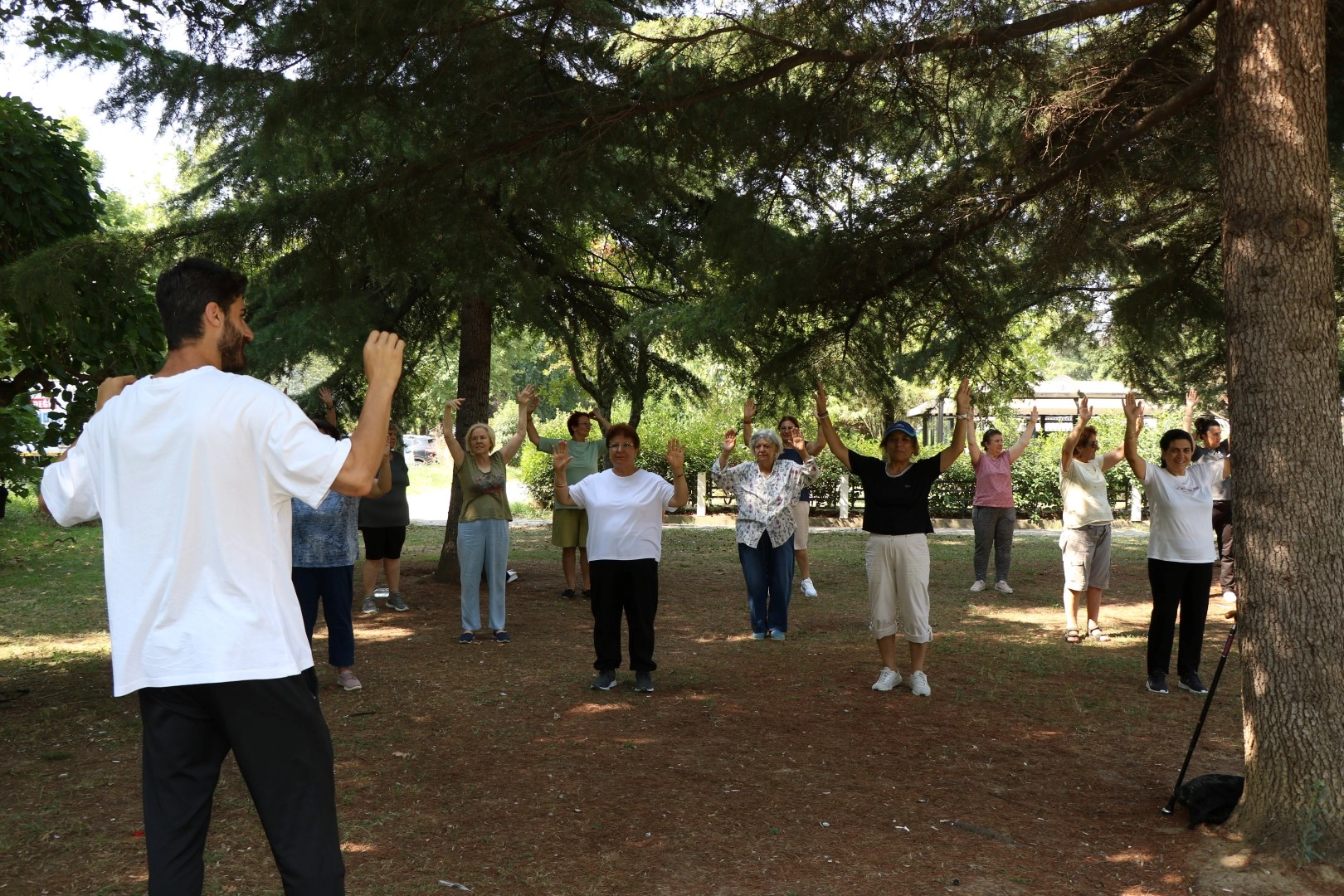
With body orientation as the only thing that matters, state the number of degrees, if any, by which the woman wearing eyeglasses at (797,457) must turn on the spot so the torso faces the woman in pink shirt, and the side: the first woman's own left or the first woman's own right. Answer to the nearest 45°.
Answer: approximately 135° to the first woman's own left

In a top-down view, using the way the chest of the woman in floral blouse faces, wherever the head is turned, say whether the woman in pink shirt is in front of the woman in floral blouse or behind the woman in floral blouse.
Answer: behind

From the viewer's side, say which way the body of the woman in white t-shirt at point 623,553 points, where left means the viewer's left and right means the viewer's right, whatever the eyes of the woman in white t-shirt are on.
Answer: facing the viewer

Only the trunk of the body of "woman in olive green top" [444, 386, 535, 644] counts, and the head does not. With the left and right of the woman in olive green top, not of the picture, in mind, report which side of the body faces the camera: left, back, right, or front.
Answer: front

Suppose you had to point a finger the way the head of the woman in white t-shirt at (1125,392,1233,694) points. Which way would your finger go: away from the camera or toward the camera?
toward the camera

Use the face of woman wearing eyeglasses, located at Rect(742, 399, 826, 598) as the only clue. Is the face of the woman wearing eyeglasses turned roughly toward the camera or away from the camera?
toward the camera

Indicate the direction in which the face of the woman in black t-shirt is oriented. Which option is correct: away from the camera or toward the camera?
toward the camera

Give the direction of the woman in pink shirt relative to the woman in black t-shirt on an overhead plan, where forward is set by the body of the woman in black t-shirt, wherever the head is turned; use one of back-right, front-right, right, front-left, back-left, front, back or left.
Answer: back

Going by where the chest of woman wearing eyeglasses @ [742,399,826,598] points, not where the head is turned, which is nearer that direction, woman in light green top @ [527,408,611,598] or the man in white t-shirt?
the man in white t-shirt

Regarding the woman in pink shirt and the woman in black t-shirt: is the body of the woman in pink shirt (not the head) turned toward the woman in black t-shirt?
yes

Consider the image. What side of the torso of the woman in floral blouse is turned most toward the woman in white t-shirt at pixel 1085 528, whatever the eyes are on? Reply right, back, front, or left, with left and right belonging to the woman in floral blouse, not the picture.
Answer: left

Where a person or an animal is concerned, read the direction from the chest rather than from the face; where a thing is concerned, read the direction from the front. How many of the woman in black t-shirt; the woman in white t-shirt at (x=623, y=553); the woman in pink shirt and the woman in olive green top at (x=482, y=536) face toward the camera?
4

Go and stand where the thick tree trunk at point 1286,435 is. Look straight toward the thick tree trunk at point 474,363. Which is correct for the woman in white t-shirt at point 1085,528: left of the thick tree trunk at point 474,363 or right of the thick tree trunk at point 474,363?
right

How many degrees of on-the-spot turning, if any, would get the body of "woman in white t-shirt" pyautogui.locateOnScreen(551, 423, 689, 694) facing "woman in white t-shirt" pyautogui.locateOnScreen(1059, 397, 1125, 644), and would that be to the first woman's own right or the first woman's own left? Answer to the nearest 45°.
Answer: approximately 135° to the first woman's own left

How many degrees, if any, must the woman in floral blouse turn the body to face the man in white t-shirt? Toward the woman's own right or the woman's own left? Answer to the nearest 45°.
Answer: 0° — they already face them

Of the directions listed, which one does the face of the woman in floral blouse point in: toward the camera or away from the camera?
toward the camera

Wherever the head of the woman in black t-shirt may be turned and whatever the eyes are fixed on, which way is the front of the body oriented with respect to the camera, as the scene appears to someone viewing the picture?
toward the camera

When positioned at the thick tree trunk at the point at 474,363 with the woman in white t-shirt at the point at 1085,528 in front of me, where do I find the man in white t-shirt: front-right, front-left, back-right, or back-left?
front-right
